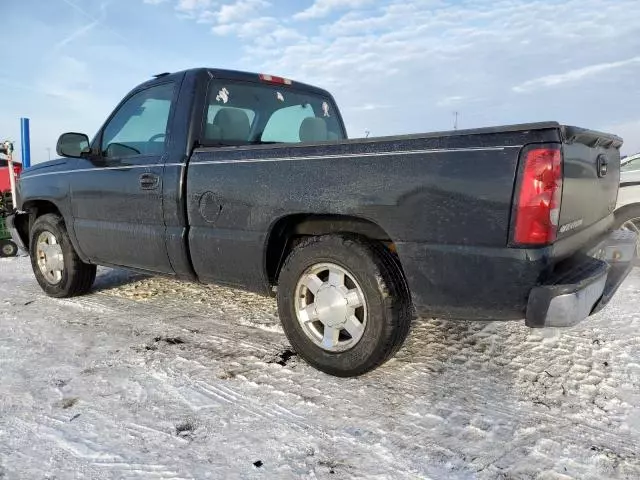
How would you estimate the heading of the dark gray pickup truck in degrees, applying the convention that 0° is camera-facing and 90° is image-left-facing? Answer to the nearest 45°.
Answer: approximately 135°

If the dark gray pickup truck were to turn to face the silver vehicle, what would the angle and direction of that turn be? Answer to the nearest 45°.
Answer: approximately 90° to its right
